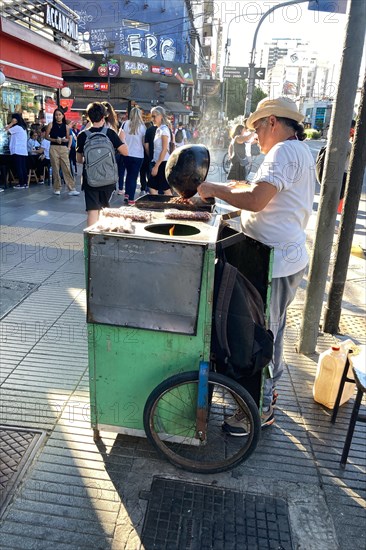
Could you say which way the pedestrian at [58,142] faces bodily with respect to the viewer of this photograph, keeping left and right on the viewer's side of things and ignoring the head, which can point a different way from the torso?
facing the viewer

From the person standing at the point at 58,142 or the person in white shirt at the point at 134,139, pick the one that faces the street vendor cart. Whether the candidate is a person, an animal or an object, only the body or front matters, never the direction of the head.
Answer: the person standing

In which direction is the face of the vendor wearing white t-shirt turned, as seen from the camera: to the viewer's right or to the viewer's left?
to the viewer's left

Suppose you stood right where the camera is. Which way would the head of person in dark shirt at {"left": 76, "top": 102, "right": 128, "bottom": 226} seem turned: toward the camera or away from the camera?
away from the camera

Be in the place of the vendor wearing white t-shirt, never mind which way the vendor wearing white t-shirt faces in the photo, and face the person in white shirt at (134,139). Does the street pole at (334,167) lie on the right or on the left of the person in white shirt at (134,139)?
right

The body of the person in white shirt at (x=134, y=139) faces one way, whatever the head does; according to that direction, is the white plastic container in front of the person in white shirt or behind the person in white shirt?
behind

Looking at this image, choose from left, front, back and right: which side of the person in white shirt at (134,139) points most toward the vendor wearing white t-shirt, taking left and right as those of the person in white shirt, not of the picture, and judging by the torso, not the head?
back

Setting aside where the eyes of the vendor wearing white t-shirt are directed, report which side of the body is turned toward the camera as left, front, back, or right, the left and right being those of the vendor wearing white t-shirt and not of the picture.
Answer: left

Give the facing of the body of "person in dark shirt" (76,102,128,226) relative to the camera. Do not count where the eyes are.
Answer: away from the camera

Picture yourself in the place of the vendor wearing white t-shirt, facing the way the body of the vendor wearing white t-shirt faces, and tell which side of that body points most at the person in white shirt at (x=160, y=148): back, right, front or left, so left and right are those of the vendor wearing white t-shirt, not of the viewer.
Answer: right

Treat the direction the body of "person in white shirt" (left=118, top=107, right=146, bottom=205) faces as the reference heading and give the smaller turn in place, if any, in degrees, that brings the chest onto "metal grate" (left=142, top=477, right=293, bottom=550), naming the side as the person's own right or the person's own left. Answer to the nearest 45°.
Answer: approximately 180°

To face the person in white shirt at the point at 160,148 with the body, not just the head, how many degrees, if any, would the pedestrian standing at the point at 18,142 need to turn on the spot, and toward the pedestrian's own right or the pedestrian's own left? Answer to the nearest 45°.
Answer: approximately 135° to the pedestrian's own left

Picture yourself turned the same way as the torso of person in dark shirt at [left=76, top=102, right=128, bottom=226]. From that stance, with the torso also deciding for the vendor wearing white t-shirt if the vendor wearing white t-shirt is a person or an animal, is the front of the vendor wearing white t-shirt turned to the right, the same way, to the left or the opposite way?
to the left

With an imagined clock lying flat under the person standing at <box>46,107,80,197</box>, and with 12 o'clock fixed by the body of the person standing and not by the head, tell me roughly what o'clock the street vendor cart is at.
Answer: The street vendor cart is roughly at 12 o'clock from the person standing.

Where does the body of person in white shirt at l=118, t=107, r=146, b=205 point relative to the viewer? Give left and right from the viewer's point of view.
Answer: facing away from the viewer
